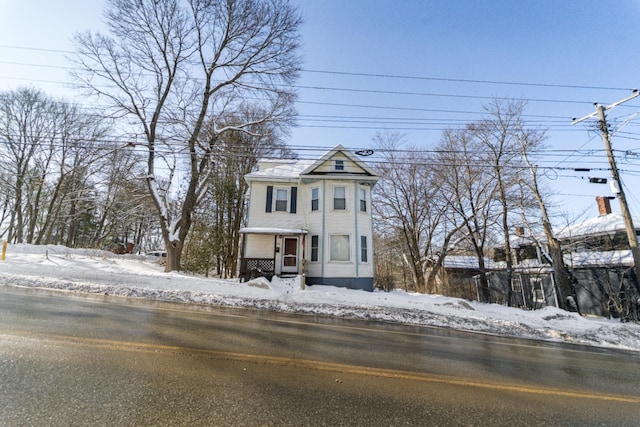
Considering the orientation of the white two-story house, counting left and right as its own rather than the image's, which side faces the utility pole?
left

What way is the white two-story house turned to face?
toward the camera
